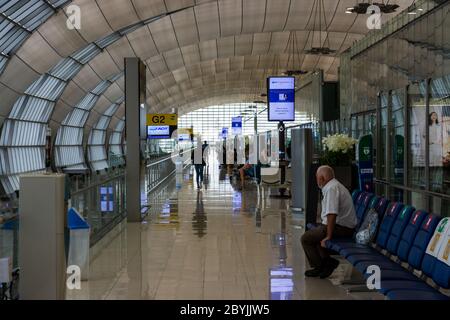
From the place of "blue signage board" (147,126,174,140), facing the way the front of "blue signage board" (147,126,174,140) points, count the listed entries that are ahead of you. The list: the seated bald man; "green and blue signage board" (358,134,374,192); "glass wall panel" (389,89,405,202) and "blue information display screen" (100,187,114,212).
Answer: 4

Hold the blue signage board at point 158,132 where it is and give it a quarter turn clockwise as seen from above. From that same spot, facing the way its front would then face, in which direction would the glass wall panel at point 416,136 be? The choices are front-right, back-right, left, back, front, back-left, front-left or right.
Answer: left

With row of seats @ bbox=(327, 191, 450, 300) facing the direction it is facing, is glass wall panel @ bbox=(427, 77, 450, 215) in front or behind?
behind

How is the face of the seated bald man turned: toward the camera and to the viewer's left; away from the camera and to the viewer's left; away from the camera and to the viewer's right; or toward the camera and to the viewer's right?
toward the camera and to the viewer's left

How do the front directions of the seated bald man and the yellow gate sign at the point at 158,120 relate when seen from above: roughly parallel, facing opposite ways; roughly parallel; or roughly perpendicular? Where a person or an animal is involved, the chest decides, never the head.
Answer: roughly perpendicular

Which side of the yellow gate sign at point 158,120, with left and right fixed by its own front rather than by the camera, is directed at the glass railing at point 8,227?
front

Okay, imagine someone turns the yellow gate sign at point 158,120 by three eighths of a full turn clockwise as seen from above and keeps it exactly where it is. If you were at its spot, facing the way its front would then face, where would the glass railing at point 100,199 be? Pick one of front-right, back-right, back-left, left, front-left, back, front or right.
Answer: back-left

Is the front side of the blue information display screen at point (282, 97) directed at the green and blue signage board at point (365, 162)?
yes

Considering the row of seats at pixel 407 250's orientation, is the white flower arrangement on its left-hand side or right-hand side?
on its right

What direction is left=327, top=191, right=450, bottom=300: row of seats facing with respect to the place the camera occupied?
facing the viewer and to the left of the viewer

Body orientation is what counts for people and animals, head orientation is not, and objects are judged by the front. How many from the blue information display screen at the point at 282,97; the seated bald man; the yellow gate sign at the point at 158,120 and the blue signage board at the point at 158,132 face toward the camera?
3

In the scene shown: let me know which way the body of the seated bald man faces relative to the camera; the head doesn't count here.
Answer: to the viewer's left

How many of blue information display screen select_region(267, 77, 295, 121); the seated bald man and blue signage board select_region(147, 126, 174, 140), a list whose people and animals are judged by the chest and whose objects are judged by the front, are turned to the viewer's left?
1

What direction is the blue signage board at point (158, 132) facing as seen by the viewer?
toward the camera

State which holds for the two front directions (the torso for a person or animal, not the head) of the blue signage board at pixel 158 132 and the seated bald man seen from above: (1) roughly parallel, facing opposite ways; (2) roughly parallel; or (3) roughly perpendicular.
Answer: roughly perpendicular

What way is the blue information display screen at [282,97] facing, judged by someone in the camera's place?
facing the viewer

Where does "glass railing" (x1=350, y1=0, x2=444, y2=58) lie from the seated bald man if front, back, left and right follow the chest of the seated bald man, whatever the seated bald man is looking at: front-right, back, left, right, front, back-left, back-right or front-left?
right
